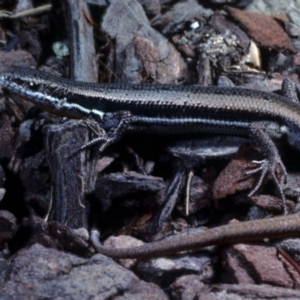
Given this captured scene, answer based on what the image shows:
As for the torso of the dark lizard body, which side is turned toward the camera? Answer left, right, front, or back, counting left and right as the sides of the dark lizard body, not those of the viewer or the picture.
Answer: left
